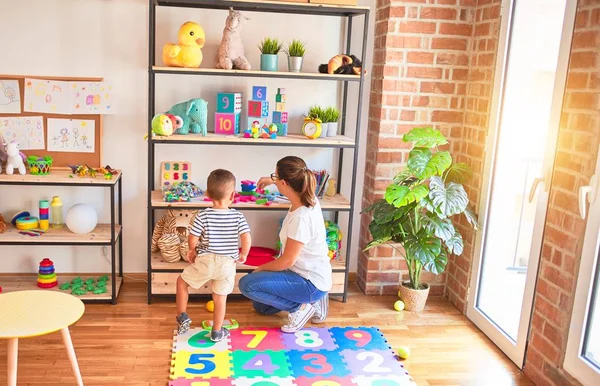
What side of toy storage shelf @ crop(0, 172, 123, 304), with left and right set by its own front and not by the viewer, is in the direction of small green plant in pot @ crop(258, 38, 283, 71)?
left

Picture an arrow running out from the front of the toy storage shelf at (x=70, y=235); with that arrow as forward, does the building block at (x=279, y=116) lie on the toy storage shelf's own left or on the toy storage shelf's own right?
on the toy storage shelf's own left

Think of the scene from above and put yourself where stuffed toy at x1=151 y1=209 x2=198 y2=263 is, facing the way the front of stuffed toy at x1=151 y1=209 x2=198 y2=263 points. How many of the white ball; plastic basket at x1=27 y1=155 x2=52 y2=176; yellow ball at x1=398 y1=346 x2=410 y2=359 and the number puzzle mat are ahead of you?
2

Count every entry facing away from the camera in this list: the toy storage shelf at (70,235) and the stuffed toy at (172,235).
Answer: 0

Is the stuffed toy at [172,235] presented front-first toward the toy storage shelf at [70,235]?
no

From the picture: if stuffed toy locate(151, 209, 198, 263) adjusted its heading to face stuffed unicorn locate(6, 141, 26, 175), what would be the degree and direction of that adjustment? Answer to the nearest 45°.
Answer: approximately 135° to its right

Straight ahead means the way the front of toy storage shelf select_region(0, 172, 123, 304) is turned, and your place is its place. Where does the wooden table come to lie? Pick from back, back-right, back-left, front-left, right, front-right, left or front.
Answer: front

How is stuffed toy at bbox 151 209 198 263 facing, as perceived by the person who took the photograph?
facing the viewer and to the right of the viewer

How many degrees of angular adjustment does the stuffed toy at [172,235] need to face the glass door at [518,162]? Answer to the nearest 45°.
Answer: approximately 45° to its left

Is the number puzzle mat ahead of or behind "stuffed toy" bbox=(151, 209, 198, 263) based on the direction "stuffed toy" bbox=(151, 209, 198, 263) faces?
ahead

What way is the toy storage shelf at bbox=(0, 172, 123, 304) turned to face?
toward the camera

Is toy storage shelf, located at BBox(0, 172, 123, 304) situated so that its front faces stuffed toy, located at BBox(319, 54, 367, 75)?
no

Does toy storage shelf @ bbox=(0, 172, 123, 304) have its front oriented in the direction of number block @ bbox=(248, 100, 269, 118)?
no

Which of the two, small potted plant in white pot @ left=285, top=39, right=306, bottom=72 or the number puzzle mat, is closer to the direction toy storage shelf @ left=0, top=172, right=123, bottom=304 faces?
the number puzzle mat
